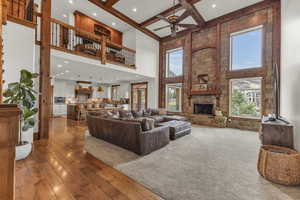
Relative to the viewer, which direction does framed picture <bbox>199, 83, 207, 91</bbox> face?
toward the camera

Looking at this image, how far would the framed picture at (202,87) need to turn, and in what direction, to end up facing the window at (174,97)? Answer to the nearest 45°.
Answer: approximately 135° to its right

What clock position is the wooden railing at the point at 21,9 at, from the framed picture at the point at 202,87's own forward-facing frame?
The wooden railing is roughly at 1 o'clock from the framed picture.

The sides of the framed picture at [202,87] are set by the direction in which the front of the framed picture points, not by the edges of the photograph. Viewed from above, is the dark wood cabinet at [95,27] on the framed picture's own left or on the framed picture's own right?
on the framed picture's own right

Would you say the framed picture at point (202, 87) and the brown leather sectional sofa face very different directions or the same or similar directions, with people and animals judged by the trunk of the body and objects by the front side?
very different directions

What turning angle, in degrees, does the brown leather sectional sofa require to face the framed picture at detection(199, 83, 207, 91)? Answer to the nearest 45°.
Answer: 0° — it already faces it

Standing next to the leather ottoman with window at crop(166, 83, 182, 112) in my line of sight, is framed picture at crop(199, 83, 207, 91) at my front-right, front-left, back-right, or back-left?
front-right

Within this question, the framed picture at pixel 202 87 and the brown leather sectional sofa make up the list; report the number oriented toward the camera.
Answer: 1

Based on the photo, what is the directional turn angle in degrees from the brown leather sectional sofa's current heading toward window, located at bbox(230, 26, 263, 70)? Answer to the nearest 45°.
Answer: approximately 45° to its right

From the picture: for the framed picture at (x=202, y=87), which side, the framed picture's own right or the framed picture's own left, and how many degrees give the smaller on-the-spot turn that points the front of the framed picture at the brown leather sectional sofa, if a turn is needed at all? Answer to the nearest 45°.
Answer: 0° — it already faces it

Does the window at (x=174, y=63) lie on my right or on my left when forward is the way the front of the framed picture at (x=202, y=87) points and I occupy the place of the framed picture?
on my right

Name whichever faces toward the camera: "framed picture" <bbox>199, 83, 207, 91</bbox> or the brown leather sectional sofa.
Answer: the framed picture

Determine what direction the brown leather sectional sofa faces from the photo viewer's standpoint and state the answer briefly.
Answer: facing away from the viewer and to the right of the viewer
